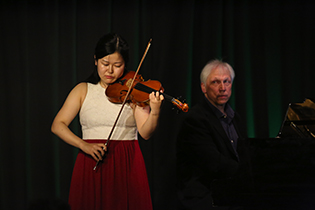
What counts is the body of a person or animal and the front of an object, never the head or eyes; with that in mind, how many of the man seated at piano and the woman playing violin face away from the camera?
0

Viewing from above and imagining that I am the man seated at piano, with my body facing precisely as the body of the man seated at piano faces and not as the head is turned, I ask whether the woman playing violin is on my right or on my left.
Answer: on my right

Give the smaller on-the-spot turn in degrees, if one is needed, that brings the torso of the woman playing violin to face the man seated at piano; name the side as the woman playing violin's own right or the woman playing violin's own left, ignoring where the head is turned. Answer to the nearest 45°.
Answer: approximately 135° to the woman playing violin's own left

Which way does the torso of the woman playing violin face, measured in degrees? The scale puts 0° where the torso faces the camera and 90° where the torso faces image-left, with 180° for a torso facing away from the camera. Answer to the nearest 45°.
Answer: approximately 0°
